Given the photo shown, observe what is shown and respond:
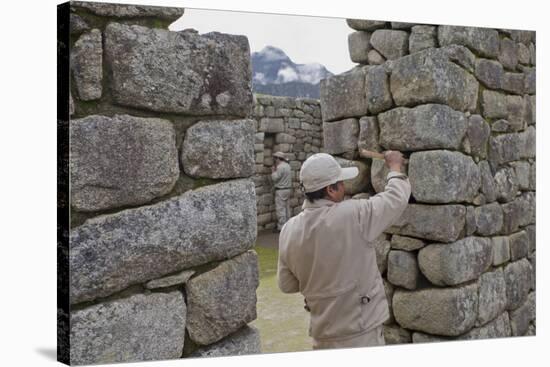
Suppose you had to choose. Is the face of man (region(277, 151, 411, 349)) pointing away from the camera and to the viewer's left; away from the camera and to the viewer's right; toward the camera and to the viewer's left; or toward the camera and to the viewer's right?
away from the camera and to the viewer's right

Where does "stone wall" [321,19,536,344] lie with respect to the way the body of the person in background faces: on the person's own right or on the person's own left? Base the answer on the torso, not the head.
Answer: on the person's own left

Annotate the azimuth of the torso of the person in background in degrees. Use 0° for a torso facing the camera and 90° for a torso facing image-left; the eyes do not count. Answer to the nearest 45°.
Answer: approximately 90°

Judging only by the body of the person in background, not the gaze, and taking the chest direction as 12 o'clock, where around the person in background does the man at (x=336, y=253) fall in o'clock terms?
The man is roughly at 9 o'clock from the person in background.

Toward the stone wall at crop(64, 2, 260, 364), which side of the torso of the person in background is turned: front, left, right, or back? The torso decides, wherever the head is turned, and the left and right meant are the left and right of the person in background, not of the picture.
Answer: left
